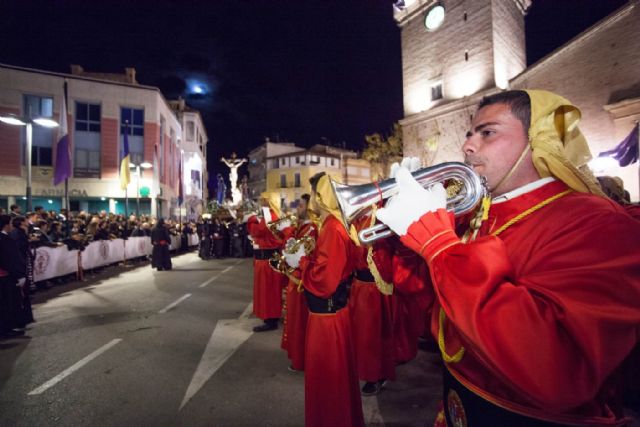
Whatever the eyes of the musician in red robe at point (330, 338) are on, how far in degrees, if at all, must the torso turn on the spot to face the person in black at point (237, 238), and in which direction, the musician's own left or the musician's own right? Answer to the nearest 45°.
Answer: approximately 90° to the musician's own right

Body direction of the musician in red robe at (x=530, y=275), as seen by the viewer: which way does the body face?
to the viewer's left

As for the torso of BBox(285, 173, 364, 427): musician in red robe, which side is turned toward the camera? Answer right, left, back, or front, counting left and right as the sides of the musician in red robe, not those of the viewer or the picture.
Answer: left

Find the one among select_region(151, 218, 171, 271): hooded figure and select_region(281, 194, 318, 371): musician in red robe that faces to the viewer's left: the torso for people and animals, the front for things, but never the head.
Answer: the musician in red robe

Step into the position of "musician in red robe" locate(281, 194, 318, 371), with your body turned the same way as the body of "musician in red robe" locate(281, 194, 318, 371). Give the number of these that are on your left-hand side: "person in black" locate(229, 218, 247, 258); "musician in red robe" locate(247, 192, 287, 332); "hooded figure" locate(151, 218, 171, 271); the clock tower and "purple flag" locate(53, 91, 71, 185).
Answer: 0

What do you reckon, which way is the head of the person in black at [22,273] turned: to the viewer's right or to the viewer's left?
to the viewer's right

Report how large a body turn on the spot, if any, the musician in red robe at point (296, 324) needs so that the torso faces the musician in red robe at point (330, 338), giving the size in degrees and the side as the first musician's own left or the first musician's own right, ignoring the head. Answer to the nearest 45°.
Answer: approximately 90° to the first musician's own left

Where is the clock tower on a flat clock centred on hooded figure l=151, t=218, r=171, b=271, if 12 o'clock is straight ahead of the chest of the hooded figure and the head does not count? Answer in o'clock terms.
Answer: The clock tower is roughly at 9 o'clock from the hooded figure.

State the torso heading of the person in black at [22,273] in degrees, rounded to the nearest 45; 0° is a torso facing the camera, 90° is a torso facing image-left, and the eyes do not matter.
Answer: approximately 270°

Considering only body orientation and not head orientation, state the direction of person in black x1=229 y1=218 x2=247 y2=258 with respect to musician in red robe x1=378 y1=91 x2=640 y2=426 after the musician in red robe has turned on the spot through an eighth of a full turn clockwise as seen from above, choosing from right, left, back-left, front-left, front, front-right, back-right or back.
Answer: front

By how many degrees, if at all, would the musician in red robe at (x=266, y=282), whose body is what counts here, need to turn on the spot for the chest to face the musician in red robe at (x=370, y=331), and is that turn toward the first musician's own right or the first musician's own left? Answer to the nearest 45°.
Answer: approximately 135° to the first musician's own left

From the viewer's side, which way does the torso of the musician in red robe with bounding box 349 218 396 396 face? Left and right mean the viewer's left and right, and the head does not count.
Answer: facing to the left of the viewer

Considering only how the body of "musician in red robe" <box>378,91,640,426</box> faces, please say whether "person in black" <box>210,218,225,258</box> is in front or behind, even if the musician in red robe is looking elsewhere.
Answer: in front

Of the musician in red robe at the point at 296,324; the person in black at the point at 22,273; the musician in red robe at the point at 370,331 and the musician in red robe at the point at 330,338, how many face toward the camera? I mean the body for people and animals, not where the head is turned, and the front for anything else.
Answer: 0

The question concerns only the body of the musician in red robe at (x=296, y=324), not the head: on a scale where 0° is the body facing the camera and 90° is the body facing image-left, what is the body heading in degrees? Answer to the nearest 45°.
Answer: approximately 90°

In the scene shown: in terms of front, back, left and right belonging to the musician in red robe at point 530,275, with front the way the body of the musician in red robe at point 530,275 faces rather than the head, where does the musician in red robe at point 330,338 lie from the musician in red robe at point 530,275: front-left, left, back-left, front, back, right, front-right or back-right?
front-right

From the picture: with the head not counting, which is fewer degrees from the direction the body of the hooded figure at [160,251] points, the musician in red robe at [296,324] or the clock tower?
the musician in red robe

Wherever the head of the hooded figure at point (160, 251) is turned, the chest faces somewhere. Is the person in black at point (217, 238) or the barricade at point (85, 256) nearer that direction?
the barricade

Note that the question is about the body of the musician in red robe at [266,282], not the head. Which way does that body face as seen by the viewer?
to the viewer's left

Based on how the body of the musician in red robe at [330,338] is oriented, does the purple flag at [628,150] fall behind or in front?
behind

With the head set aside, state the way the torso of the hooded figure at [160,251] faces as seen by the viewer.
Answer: toward the camera

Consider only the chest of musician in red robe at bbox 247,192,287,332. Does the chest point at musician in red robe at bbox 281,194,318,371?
no
